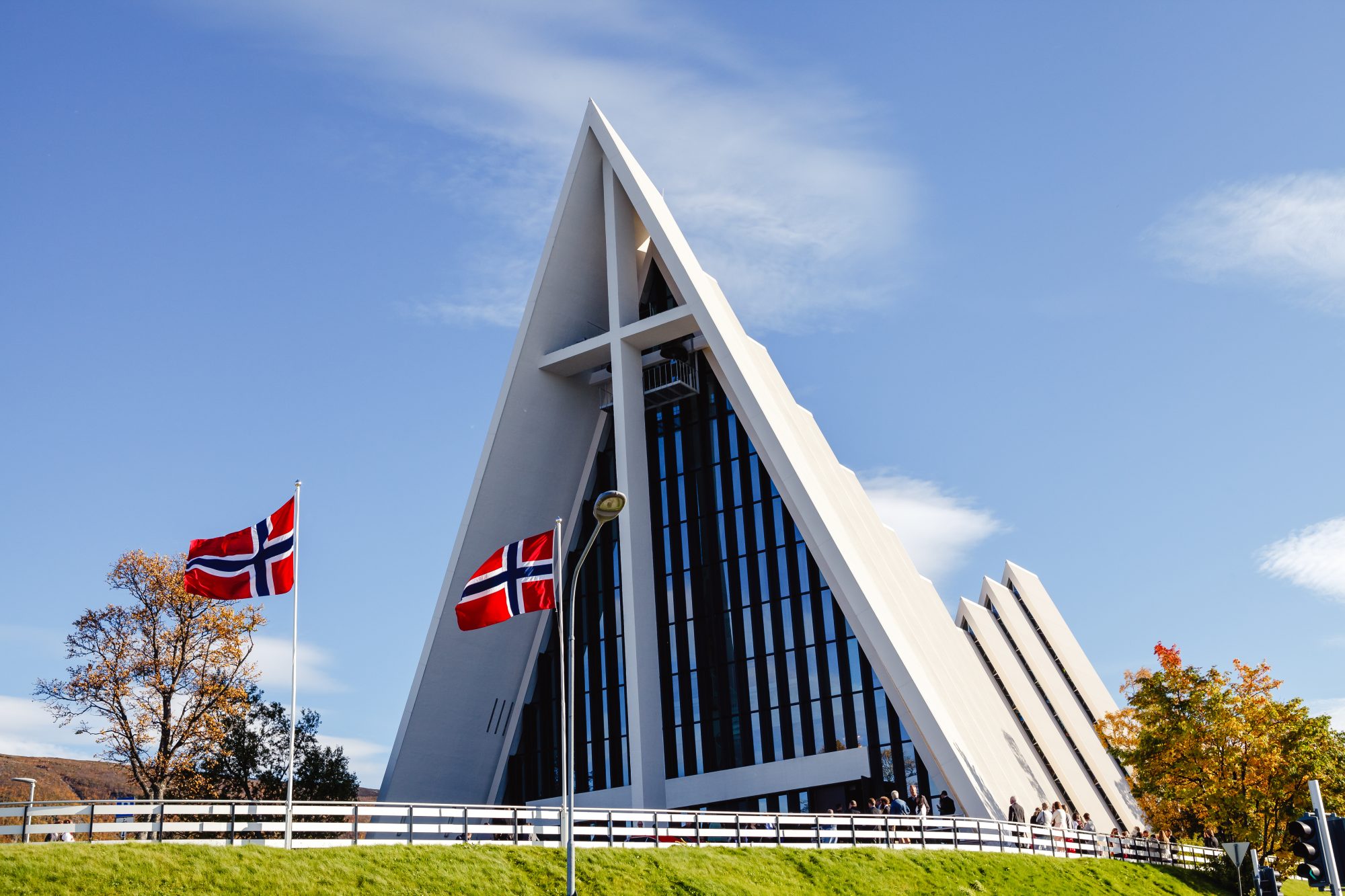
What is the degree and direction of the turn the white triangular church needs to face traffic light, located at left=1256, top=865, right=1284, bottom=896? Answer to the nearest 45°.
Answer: approximately 90° to its left

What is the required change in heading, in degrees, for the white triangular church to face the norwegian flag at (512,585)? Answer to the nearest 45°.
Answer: approximately 45° to its left

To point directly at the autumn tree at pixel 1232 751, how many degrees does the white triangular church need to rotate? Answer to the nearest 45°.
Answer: approximately 135° to its left

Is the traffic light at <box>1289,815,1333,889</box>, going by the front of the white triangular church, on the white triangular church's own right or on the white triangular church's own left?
on the white triangular church's own left

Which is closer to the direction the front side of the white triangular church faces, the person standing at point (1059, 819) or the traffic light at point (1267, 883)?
the traffic light

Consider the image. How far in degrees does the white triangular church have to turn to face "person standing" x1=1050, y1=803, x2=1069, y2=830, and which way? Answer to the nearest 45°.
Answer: approximately 90° to its left

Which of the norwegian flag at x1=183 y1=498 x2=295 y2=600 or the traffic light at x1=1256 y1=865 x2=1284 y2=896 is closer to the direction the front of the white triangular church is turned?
the norwegian flag

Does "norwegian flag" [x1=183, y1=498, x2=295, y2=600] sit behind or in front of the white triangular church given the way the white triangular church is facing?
in front

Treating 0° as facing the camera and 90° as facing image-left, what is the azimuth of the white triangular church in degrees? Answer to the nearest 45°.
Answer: approximately 45°

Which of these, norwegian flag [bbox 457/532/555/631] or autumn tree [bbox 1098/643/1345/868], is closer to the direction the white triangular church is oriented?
the norwegian flag
